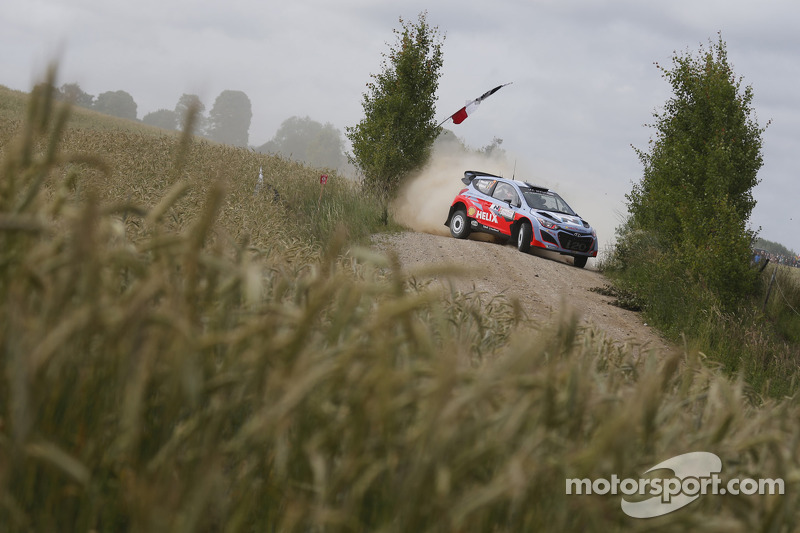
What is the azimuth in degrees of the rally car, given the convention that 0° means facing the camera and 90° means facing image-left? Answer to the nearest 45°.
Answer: approximately 315°

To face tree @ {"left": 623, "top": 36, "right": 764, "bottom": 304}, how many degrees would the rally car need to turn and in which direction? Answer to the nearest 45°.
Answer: approximately 45° to its left

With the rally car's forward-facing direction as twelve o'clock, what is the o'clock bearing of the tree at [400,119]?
The tree is roughly at 6 o'clock from the rally car.
